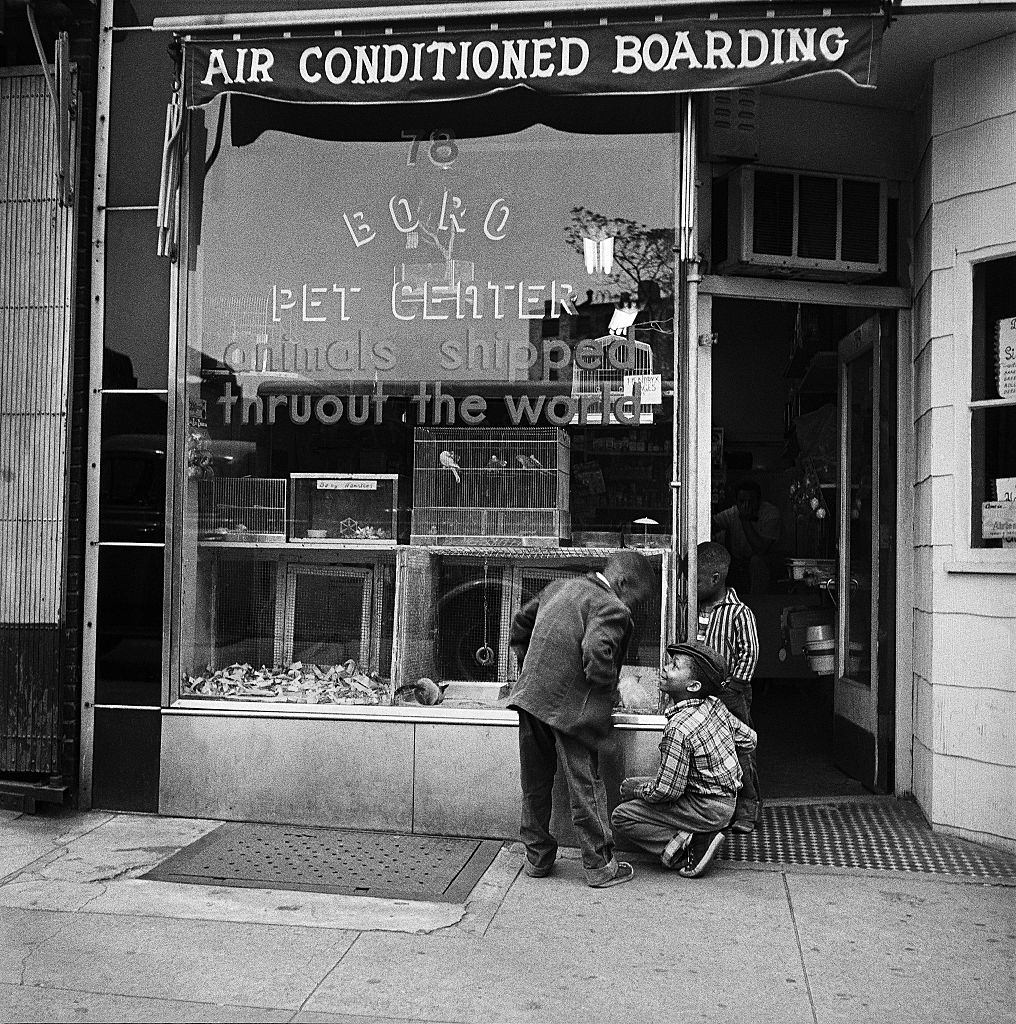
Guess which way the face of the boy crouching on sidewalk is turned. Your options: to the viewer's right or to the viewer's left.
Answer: to the viewer's left

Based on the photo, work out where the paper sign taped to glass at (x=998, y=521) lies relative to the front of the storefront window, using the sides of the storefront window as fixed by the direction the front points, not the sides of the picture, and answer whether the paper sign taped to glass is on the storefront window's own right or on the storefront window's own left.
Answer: on the storefront window's own left

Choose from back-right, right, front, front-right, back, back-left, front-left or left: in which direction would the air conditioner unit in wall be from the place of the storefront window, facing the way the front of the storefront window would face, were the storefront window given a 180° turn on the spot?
right

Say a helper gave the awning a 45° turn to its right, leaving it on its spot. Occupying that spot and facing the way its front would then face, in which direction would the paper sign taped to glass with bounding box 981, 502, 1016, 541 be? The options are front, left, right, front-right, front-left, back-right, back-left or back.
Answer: back-left

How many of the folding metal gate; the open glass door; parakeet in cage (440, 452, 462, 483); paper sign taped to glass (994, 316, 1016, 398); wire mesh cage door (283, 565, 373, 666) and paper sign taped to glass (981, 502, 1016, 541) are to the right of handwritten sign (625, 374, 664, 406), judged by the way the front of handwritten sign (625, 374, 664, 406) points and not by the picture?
3

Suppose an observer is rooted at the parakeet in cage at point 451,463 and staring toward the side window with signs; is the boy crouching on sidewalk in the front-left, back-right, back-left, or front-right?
front-right

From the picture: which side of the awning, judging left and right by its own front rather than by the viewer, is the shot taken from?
front

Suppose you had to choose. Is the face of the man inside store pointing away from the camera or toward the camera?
toward the camera

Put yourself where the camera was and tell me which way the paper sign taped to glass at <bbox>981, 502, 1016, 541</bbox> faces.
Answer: facing the viewer

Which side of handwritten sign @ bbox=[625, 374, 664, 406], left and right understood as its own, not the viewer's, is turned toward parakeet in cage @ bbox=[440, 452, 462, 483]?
right

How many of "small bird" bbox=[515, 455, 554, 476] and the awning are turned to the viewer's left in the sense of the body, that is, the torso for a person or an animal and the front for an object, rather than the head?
1

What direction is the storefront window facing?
toward the camera
